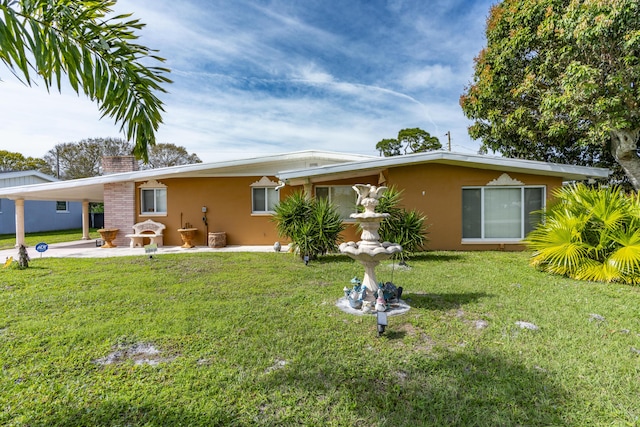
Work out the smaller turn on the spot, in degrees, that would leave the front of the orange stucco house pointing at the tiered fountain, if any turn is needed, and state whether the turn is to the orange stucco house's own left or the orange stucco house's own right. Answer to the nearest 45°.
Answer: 0° — it already faces it

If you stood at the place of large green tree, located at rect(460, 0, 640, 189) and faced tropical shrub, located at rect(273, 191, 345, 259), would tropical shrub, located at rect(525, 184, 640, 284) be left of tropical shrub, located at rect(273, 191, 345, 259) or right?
left

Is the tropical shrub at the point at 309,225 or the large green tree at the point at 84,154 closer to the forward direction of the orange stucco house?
the tropical shrub

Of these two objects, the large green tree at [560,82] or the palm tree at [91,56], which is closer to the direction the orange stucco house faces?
the palm tree

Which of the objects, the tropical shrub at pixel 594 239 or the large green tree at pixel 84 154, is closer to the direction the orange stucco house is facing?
the tropical shrub

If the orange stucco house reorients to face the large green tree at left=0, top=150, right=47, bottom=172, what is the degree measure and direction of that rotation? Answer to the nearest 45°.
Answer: approximately 135° to its right

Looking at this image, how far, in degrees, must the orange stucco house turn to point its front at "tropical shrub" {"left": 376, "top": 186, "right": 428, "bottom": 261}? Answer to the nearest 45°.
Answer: approximately 45° to its left

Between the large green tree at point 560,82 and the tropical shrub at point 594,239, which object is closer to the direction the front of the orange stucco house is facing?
the tropical shrub

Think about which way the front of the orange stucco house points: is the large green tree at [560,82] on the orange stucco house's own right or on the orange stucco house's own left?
on the orange stucco house's own left

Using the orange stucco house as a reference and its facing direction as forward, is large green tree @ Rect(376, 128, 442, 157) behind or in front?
behind

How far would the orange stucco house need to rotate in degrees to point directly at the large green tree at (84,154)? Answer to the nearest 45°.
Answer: approximately 135° to its right
